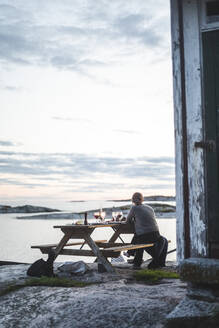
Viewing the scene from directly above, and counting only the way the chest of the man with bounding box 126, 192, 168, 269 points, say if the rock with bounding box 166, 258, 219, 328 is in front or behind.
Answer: behind

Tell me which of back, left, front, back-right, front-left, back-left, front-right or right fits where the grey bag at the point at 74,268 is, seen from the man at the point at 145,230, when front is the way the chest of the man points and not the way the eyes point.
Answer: left

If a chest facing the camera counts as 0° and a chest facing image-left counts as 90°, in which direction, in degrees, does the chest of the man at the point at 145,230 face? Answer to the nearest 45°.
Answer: approximately 135°
